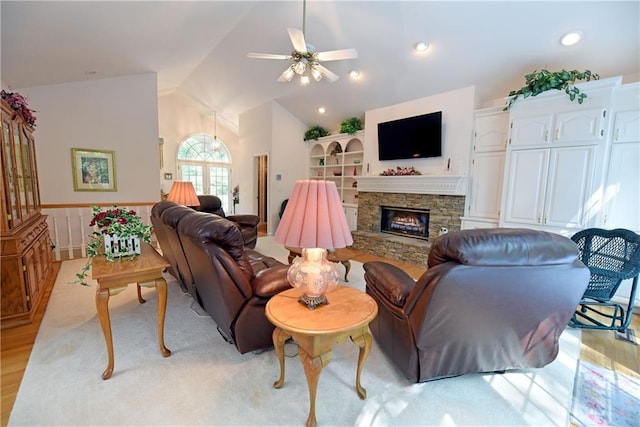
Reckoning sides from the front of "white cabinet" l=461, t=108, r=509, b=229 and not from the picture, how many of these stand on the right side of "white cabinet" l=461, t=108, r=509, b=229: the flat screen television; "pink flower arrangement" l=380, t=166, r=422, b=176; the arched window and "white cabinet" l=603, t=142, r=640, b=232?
3

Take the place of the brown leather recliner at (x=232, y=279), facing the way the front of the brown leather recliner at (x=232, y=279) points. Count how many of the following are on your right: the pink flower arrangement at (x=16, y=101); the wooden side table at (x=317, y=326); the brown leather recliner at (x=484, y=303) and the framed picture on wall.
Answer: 2

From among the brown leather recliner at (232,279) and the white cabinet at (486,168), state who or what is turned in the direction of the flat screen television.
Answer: the brown leather recliner

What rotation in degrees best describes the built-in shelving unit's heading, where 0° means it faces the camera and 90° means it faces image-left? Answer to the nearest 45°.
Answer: approximately 45°

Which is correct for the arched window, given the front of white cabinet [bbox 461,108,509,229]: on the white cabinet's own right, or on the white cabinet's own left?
on the white cabinet's own right

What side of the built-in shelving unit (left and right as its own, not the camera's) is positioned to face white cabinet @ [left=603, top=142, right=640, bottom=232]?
left

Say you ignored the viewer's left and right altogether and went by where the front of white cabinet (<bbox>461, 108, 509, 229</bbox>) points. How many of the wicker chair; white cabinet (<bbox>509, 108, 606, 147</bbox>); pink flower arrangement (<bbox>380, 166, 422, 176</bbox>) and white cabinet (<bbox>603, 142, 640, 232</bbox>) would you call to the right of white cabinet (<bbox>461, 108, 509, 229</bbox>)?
1

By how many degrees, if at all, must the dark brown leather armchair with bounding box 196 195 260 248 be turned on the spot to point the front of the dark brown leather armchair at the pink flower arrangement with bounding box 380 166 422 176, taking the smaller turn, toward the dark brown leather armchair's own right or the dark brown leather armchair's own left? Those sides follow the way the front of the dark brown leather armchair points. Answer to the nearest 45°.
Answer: approximately 45° to the dark brown leather armchair's own left

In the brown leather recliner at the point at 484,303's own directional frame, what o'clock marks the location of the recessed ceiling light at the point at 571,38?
The recessed ceiling light is roughly at 2 o'clock from the brown leather recliner.

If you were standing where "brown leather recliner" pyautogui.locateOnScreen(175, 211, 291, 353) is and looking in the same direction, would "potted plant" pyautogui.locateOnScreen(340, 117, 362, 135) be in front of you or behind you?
in front

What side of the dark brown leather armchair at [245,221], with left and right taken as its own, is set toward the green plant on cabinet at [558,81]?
front

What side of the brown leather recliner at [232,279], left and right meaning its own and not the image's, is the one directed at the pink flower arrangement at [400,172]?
front

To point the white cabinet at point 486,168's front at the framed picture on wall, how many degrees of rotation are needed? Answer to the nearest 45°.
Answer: approximately 45° to its right

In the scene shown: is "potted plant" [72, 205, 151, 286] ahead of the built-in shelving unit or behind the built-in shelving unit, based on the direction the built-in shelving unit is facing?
ahead

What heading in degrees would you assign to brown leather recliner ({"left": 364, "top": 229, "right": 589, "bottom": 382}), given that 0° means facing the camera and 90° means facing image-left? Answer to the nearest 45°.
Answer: approximately 135°

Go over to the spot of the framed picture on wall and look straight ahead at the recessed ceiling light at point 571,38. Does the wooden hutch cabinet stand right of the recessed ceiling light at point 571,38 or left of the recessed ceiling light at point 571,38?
right

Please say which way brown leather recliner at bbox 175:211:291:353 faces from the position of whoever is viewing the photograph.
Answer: facing away from the viewer and to the right of the viewer
